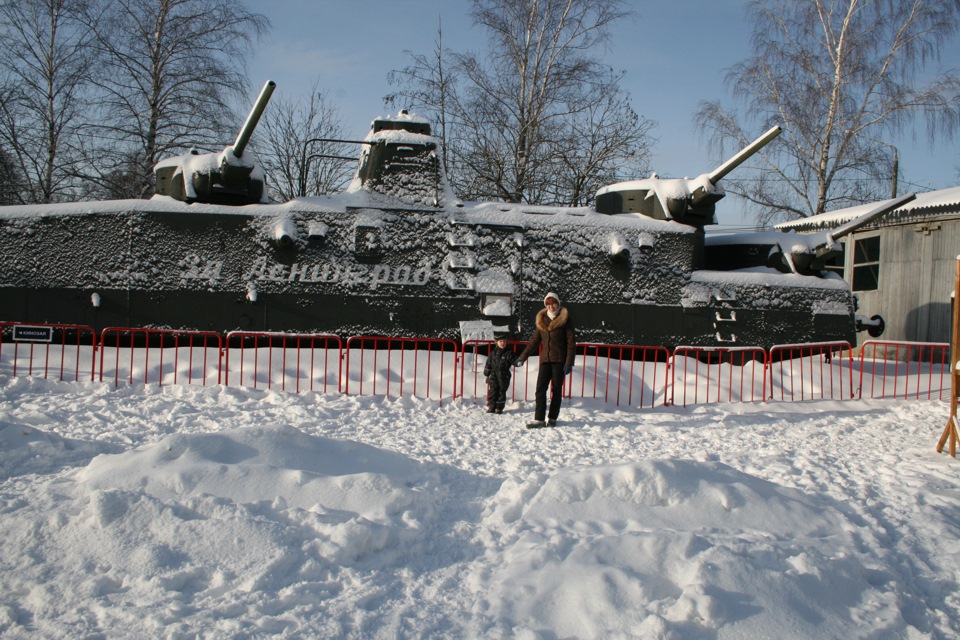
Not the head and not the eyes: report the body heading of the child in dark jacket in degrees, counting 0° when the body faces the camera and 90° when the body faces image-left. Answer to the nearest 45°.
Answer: approximately 0°

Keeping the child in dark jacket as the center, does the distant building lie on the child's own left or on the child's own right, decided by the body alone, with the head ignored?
on the child's own left

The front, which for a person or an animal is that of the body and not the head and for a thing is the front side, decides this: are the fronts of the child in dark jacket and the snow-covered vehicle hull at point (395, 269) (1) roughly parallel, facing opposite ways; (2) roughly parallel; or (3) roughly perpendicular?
roughly perpendicular

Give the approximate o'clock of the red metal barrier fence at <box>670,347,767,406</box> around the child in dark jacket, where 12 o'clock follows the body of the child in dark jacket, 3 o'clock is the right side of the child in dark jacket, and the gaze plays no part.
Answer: The red metal barrier fence is roughly at 8 o'clock from the child in dark jacket.

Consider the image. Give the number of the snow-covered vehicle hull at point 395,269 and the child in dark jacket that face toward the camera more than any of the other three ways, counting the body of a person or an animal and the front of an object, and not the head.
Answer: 1

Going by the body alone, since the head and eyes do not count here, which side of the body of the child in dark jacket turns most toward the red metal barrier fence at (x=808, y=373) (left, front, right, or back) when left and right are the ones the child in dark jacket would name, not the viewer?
left

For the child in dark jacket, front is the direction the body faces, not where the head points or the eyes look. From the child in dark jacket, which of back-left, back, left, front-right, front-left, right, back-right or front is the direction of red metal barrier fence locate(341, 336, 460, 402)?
back-right
